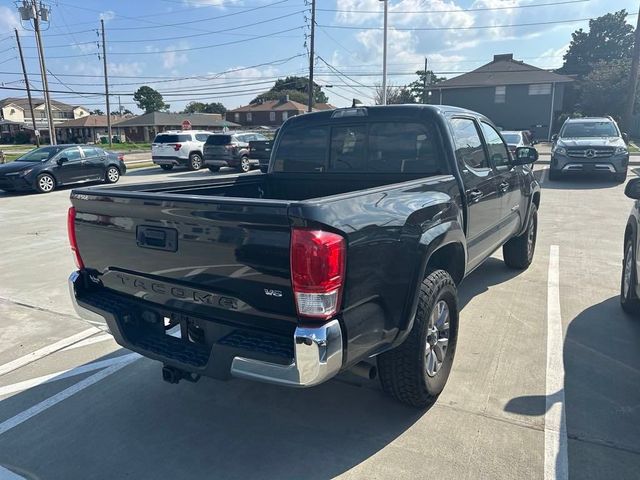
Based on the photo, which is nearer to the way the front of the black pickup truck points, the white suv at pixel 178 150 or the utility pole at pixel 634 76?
the utility pole

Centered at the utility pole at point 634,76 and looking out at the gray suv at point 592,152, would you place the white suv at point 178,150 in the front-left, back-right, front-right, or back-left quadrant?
front-right

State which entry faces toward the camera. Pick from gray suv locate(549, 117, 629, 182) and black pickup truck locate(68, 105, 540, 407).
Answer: the gray suv

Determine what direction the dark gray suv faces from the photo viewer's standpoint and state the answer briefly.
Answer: facing away from the viewer and to the right of the viewer

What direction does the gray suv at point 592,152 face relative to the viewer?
toward the camera

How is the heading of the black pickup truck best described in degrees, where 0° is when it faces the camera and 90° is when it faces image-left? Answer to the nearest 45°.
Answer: approximately 225°

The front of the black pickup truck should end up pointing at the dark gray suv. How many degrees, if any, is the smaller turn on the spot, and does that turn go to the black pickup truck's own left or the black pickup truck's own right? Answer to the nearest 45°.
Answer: approximately 45° to the black pickup truck's own left

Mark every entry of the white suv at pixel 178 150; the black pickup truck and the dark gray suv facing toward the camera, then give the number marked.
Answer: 0

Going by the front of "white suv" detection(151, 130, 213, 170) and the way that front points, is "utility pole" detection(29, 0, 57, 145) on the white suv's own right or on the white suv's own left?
on the white suv's own left

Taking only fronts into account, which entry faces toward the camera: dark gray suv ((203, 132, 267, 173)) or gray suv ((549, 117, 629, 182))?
the gray suv ((549, 117, 629, 182))

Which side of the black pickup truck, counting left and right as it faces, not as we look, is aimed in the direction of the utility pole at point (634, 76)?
front

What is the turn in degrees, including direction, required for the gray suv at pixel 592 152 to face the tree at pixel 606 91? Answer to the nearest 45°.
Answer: approximately 180°

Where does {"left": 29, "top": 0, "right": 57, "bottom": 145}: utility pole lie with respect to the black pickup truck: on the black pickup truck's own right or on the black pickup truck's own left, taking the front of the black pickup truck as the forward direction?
on the black pickup truck's own left

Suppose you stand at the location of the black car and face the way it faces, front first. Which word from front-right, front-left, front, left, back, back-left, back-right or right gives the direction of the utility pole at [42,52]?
back-right

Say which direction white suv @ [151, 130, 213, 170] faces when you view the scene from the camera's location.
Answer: facing away from the viewer and to the right of the viewer

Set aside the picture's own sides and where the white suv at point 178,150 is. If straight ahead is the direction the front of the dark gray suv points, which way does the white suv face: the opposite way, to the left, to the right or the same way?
the same way
